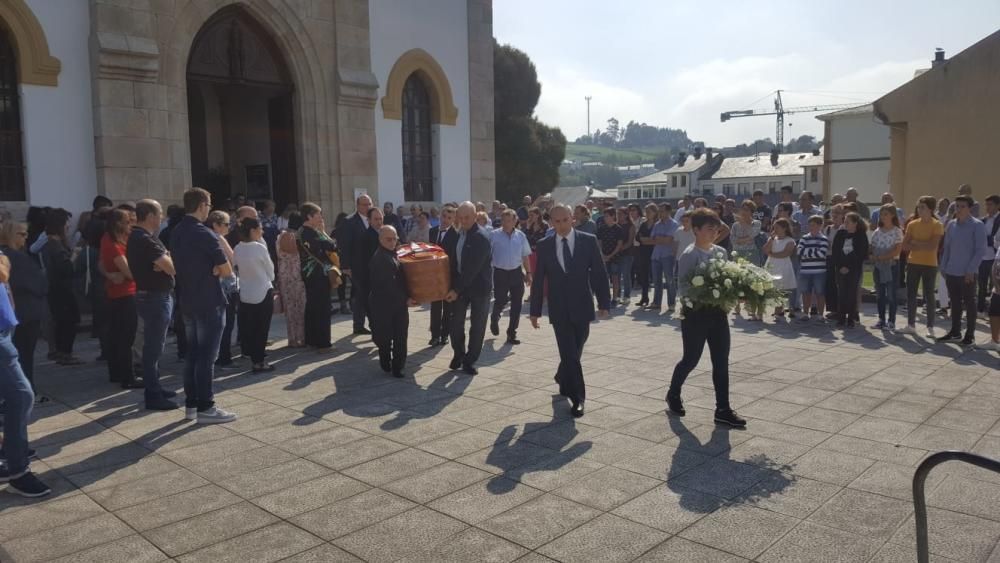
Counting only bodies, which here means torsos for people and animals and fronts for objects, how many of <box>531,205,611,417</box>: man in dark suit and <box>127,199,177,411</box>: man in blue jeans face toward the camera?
1

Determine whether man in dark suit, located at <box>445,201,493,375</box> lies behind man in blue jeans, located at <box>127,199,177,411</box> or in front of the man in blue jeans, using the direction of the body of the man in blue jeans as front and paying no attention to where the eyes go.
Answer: in front

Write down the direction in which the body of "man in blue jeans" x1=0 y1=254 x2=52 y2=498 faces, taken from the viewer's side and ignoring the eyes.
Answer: to the viewer's right

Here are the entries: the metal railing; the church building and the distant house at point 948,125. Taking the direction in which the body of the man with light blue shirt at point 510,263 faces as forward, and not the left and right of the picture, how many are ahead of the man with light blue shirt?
1

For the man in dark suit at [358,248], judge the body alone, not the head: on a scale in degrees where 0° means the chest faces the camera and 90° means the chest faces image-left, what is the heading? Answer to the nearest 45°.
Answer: approximately 315°

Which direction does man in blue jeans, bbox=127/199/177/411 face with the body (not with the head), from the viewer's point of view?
to the viewer's right

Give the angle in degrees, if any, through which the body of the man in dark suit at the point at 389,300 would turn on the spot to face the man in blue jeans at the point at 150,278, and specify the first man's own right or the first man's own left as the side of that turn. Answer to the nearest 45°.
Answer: approximately 90° to the first man's own right

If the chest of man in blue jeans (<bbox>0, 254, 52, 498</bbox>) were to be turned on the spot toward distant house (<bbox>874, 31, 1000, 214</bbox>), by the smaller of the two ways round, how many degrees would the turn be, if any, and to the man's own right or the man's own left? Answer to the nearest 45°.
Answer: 0° — they already face it

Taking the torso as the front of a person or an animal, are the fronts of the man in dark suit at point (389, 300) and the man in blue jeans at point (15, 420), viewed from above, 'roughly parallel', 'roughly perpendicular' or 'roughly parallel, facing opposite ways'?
roughly perpendicular
